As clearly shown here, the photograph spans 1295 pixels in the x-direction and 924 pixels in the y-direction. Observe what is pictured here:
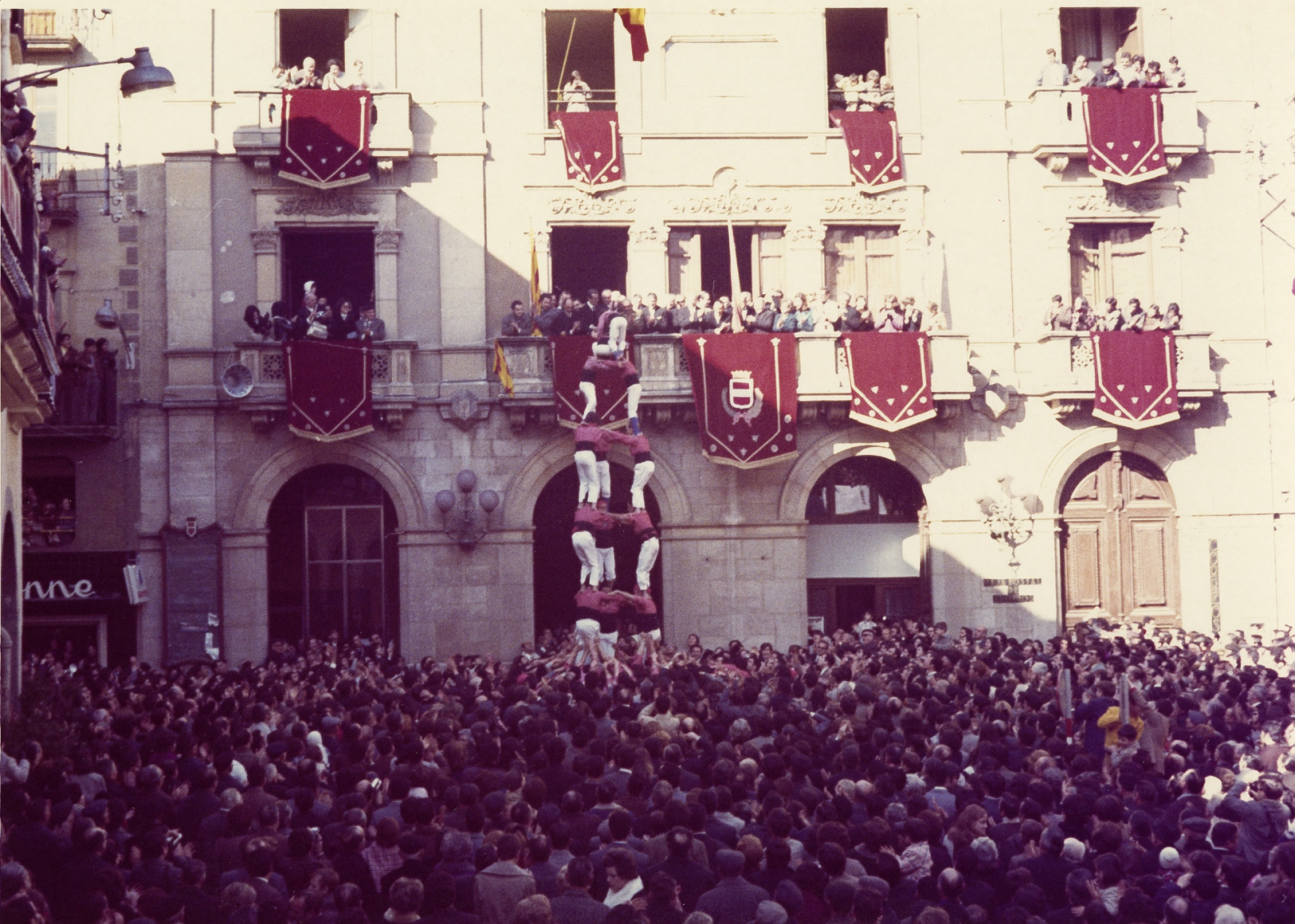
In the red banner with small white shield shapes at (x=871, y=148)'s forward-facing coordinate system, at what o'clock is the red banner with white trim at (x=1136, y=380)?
the red banner with white trim at (x=1136, y=380) is roughly at 9 o'clock from the red banner with small white shield shapes at (x=871, y=148).

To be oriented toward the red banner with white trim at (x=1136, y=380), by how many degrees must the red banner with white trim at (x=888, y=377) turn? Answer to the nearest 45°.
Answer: approximately 90° to its left

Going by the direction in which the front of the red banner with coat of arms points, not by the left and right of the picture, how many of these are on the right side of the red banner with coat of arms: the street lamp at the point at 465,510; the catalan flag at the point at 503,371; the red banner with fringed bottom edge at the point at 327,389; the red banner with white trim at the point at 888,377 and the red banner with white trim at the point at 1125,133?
3

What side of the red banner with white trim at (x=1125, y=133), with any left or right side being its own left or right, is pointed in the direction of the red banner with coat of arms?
right

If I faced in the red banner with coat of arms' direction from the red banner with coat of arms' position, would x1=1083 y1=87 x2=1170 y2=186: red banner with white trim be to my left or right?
on my left

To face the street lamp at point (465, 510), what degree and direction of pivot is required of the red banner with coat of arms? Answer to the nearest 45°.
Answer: approximately 90° to its right
